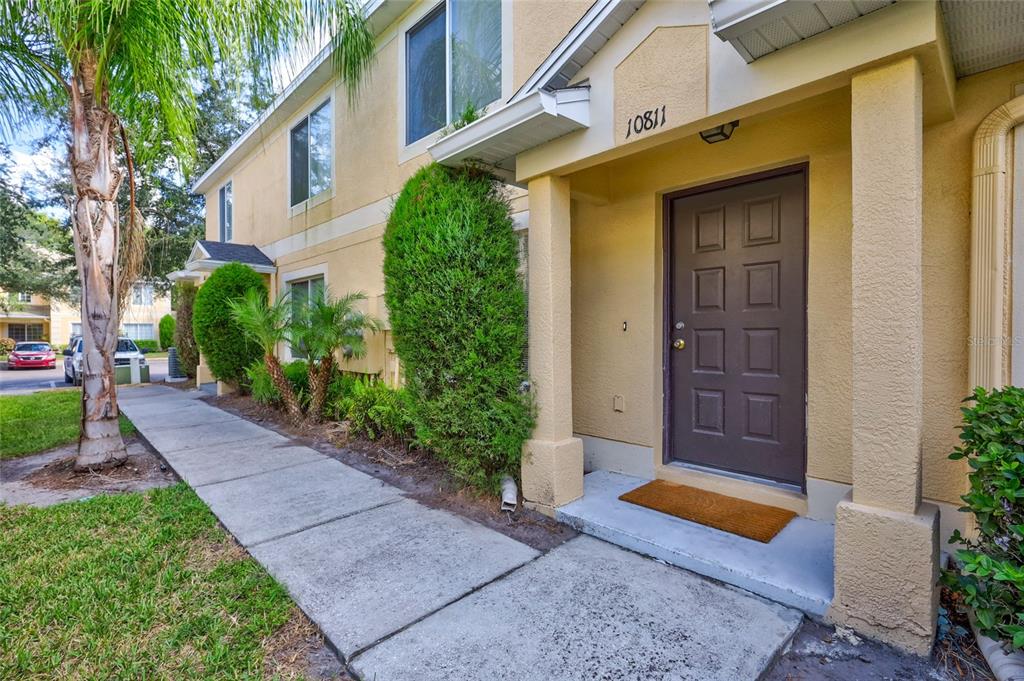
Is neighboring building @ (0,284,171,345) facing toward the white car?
yes

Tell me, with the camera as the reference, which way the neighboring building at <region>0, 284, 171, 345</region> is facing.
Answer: facing the viewer

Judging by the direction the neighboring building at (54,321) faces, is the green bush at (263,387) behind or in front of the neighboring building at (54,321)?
in front

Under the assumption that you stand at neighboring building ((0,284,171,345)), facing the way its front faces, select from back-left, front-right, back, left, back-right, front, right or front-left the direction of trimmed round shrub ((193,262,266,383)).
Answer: front

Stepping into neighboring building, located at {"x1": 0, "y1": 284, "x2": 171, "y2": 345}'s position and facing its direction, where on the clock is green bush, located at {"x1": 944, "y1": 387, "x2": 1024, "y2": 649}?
The green bush is roughly at 12 o'clock from the neighboring building.

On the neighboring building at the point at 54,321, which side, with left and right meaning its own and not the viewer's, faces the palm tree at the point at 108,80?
front

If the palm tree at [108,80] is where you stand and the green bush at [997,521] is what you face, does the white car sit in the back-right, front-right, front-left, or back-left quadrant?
back-left

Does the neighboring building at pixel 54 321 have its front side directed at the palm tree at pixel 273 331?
yes

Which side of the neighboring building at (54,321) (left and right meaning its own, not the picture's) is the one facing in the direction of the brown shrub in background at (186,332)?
front

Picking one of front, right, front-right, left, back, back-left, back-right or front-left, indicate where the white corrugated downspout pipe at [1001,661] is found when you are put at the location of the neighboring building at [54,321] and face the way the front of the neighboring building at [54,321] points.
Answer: front

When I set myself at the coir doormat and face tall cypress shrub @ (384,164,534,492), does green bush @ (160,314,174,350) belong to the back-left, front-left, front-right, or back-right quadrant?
front-right

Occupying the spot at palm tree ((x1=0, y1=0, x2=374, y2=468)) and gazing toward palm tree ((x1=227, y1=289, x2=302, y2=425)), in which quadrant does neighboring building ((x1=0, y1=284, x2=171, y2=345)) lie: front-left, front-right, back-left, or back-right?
front-left

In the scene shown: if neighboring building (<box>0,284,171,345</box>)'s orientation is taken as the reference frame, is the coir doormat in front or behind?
in front

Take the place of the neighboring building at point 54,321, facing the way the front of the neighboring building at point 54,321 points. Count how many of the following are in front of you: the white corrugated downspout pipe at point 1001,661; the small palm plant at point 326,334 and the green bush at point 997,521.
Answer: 3
